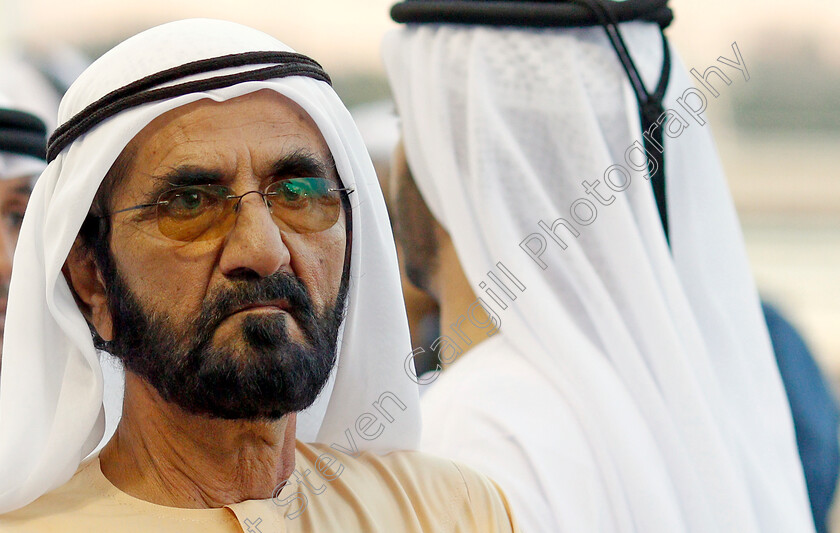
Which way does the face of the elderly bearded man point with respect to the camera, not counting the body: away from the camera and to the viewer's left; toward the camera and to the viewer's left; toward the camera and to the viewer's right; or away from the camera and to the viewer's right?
toward the camera and to the viewer's right

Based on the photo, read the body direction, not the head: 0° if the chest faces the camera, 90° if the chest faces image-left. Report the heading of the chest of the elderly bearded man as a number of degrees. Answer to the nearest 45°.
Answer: approximately 315°
